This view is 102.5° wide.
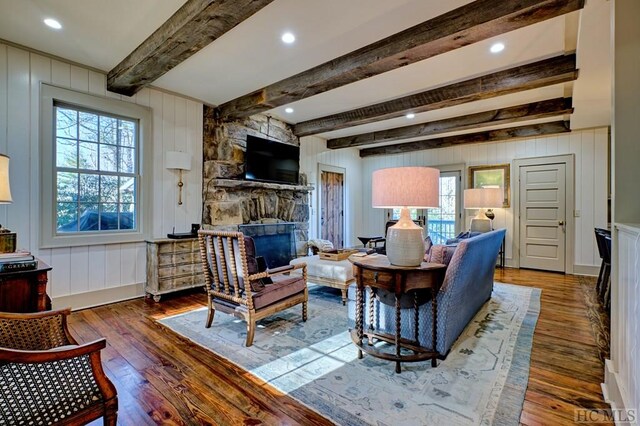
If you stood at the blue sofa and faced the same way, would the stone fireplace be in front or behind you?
in front

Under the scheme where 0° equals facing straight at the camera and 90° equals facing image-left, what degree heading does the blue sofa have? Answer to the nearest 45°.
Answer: approximately 135°

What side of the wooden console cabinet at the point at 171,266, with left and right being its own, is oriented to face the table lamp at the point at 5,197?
right

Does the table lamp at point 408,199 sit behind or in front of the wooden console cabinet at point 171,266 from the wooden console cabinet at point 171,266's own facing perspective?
in front

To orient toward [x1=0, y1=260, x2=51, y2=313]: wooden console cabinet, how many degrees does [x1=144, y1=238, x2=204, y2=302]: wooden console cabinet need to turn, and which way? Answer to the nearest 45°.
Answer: approximately 90° to its right

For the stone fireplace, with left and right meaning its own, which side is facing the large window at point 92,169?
right

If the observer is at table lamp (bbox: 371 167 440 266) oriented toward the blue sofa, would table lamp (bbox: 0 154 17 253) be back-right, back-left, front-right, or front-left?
back-left

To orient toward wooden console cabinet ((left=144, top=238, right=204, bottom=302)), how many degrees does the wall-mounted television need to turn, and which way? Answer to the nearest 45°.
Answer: approximately 90° to its right
